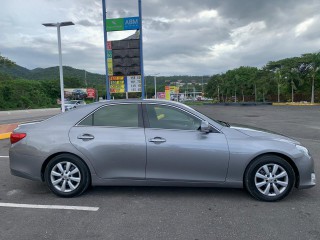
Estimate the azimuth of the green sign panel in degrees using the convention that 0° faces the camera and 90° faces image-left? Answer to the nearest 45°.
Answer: approximately 0°

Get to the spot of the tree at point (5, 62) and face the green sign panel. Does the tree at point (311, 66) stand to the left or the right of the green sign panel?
left

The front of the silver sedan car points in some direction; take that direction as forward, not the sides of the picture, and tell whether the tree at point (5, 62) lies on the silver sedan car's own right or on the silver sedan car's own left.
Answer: on the silver sedan car's own left

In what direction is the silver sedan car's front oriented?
to the viewer's right

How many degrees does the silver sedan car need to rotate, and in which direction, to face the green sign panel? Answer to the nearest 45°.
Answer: approximately 90° to its left

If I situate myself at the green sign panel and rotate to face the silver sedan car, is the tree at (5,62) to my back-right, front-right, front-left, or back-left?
back-right

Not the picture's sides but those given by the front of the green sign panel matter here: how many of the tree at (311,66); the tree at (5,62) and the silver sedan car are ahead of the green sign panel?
1

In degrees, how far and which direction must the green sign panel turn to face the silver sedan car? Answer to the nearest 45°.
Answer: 0° — it already faces it

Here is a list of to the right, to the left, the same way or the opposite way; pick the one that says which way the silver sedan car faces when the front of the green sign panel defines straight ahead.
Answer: to the left

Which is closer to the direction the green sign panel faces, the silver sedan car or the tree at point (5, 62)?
the silver sedan car

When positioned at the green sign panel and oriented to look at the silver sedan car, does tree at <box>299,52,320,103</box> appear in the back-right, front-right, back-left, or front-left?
back-left

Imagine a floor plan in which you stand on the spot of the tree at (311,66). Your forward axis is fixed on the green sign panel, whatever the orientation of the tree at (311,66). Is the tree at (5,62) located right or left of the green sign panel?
right

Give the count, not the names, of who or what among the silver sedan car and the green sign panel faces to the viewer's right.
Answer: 1
